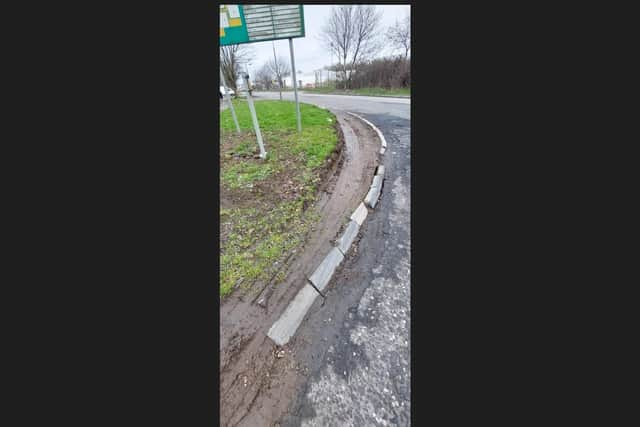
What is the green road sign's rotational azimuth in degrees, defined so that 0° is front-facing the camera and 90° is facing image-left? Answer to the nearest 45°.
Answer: approximately 315°

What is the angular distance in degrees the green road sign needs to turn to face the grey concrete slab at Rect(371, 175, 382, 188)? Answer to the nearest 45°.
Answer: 0° — it already faces it

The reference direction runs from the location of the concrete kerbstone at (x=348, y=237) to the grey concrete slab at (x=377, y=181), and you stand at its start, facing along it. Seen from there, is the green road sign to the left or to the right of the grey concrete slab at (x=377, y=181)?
left

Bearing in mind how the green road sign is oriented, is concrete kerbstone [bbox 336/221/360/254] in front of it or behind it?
in front

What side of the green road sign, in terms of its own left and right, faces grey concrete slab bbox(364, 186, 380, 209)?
front
